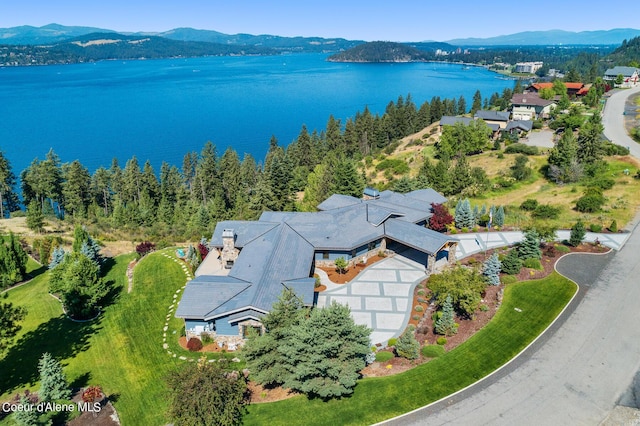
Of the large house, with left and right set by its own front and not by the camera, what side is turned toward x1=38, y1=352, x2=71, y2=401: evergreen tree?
right

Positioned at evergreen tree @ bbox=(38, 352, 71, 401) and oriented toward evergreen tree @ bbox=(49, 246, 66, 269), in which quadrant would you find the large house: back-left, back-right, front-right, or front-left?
front-right

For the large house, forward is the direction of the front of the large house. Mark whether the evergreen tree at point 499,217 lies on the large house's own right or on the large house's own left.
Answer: on the large house's own left

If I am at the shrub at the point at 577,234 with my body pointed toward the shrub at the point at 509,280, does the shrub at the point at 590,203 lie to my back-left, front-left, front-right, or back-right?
back-right

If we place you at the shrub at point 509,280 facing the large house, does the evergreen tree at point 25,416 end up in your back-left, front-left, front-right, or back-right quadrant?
front-left

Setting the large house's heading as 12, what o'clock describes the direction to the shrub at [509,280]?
The shrub is roughly at 11 o'clock from the large house.

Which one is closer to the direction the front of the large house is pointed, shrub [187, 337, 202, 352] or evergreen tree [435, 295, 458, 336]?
the evergreen tree

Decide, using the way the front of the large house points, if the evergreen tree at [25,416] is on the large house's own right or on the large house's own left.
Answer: on the large house's own right

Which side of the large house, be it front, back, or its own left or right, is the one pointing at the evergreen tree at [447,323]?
front

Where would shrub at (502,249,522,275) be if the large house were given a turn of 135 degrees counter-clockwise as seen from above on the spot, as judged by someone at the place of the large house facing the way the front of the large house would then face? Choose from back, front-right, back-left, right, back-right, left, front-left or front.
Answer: right

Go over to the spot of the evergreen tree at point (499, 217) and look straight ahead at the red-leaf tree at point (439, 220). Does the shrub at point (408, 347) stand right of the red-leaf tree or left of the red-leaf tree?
left

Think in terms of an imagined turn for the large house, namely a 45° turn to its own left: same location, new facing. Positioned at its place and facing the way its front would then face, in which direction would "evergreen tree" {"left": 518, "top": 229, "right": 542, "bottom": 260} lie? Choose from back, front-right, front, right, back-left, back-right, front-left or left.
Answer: front

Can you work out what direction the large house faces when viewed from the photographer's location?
facing the viewer and to the right of the viewer
